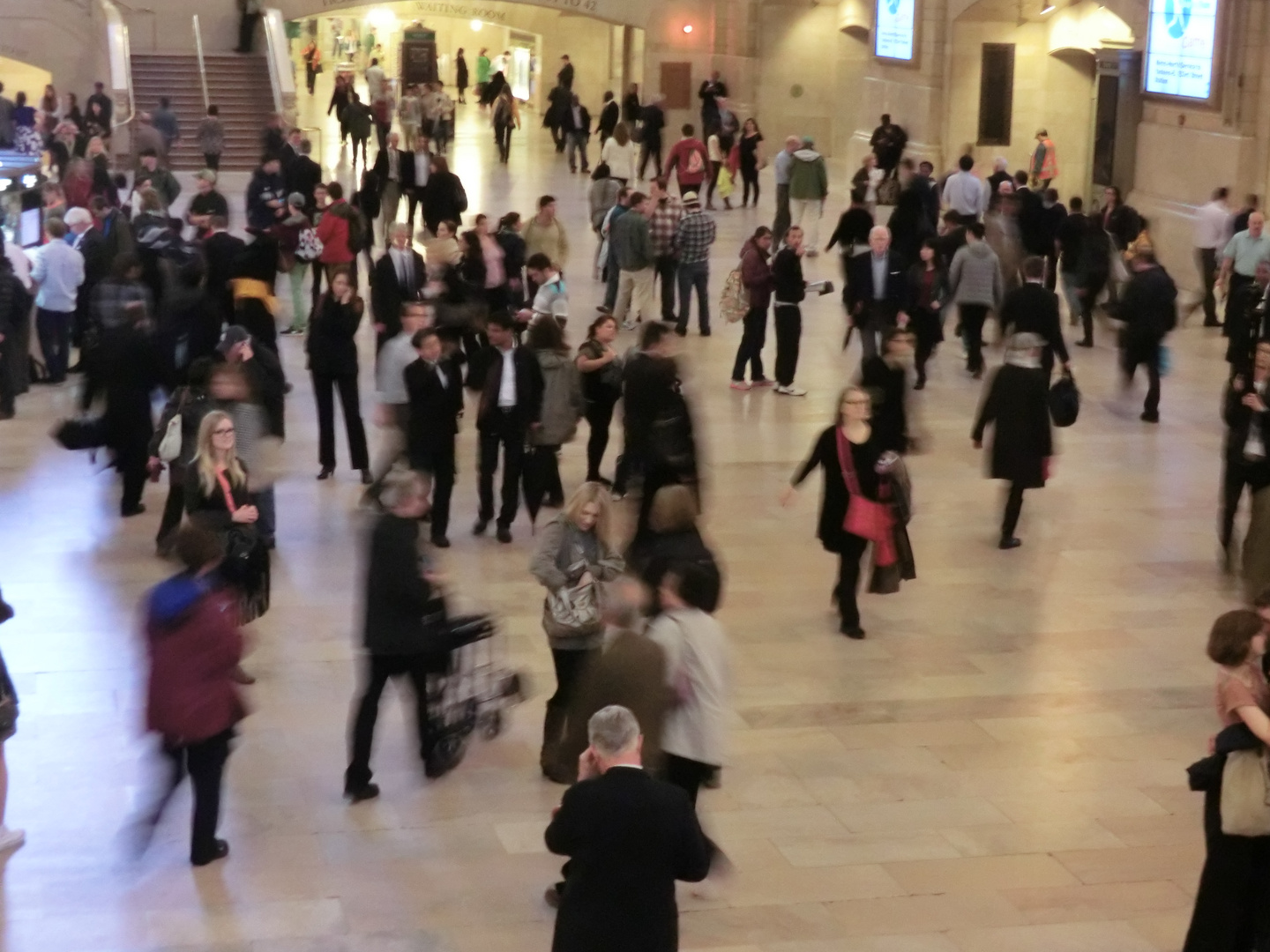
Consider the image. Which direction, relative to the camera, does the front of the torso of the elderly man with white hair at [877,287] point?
toward the camera

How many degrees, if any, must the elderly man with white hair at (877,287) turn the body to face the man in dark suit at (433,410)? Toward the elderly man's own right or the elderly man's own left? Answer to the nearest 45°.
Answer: approximately 45° to the elderly man's own right

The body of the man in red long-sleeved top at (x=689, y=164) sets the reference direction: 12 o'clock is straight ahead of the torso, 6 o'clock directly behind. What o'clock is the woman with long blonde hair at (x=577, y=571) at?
The woman with long blonde hair is roughly at 6 o'clock from the man in red long-sleeved top.

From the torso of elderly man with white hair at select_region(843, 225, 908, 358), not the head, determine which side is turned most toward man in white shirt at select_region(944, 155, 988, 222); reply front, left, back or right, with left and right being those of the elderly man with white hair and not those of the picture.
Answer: back

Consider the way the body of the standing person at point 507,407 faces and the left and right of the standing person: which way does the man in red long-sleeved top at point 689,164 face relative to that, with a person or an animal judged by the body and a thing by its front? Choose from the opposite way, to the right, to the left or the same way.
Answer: the opposite way

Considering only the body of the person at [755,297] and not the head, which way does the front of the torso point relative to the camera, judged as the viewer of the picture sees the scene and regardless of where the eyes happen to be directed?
to the viewer's right

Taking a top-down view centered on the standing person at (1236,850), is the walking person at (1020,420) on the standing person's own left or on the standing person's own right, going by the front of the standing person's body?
on the standing person's own left

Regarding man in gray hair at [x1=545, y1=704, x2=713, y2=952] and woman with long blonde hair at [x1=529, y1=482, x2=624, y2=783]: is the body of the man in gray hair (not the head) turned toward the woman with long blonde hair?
yes

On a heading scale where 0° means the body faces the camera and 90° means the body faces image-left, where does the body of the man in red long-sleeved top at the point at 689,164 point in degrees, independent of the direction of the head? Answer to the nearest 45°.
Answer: approximately 180°

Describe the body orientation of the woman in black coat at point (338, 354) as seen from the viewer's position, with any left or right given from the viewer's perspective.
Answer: facing the viewer and to the right of the viewer

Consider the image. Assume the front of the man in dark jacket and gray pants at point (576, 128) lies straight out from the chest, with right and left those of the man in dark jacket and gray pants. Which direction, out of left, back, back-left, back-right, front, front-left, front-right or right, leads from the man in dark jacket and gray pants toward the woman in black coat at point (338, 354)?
front

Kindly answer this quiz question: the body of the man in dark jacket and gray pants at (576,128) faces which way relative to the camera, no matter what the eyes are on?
toward the camera

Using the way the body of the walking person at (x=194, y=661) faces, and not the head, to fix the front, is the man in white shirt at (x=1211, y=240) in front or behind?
in front

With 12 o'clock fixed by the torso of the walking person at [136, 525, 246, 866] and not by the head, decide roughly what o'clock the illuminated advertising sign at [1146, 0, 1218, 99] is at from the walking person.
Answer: The illuminated advertising sign is roughly at 12 o'clock from the walking person.

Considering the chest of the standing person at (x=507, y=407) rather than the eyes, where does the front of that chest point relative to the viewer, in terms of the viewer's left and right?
facing the viewer
